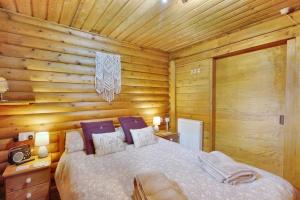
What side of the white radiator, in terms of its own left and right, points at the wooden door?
left

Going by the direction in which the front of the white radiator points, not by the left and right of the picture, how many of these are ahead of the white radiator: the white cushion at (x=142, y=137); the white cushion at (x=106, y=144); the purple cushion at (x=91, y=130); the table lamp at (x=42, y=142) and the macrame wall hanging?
5

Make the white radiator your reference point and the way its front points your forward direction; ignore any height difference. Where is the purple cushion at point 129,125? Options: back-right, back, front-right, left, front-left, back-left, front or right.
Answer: front

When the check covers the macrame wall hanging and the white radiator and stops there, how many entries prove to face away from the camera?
0

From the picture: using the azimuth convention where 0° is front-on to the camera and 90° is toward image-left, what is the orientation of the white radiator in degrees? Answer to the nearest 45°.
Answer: approximately 45°

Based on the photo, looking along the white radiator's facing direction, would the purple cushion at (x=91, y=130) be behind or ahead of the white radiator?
ahead

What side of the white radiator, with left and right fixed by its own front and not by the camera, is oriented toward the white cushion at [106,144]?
front

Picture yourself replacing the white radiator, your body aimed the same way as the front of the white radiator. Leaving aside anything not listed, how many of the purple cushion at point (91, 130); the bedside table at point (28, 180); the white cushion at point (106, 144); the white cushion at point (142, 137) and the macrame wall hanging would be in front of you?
5

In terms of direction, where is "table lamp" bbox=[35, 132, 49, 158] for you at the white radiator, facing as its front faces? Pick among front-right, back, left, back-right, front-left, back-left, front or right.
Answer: front

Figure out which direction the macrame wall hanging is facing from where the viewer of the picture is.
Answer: facing the viewer and to the right of the viewer

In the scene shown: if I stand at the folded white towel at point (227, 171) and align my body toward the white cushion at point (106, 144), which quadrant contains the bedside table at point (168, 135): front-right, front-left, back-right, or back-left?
front-right

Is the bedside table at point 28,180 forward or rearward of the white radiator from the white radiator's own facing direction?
forward

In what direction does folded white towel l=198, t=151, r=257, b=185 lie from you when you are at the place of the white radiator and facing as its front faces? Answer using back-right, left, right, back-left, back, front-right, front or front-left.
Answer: front-left
